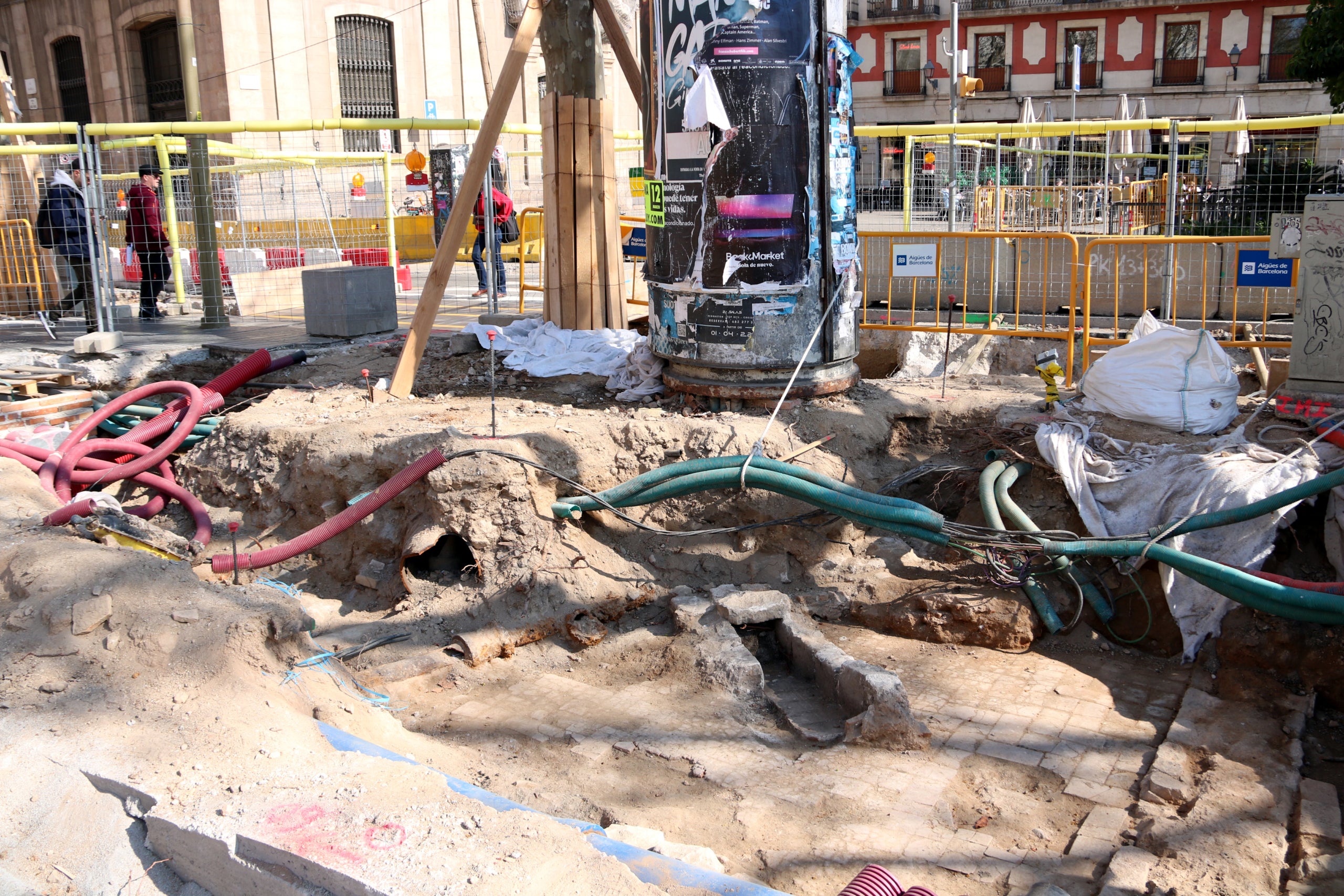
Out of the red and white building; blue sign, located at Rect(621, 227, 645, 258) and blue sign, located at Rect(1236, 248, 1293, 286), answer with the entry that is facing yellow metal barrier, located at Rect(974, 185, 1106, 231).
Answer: the red and white building

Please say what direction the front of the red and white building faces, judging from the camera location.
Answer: facing the viewer

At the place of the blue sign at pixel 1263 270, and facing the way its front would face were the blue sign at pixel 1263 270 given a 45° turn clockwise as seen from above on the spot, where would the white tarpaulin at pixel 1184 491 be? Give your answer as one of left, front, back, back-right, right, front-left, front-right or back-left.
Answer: front-left

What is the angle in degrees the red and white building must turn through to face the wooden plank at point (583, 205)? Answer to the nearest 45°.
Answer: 0° — it already faces it

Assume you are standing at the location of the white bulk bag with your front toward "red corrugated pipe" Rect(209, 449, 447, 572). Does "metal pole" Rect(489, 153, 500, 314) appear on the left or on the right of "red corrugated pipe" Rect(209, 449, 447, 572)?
right

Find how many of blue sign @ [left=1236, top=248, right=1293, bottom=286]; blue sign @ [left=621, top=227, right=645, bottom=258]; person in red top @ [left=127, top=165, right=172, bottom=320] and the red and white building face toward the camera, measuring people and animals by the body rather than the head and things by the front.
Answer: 3

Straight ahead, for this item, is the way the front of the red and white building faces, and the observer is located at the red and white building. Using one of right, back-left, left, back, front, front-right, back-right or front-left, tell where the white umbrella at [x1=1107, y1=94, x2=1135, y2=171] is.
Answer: front

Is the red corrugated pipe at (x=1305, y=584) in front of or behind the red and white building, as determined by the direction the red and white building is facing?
in front

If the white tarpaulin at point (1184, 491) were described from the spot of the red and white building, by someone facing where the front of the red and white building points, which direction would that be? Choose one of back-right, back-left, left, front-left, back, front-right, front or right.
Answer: front

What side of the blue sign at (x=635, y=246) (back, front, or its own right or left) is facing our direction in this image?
front

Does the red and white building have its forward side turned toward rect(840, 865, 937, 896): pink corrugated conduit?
yes

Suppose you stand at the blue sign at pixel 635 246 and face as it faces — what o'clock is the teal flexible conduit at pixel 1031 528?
The teal flexible conduit is roughly at 11 o'clock from the blue sign.

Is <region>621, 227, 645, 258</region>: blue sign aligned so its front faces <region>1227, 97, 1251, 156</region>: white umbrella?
no

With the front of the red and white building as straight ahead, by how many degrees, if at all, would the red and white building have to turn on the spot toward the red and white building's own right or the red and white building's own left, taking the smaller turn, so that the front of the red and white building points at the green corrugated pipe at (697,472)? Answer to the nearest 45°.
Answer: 0° — it already faces it
